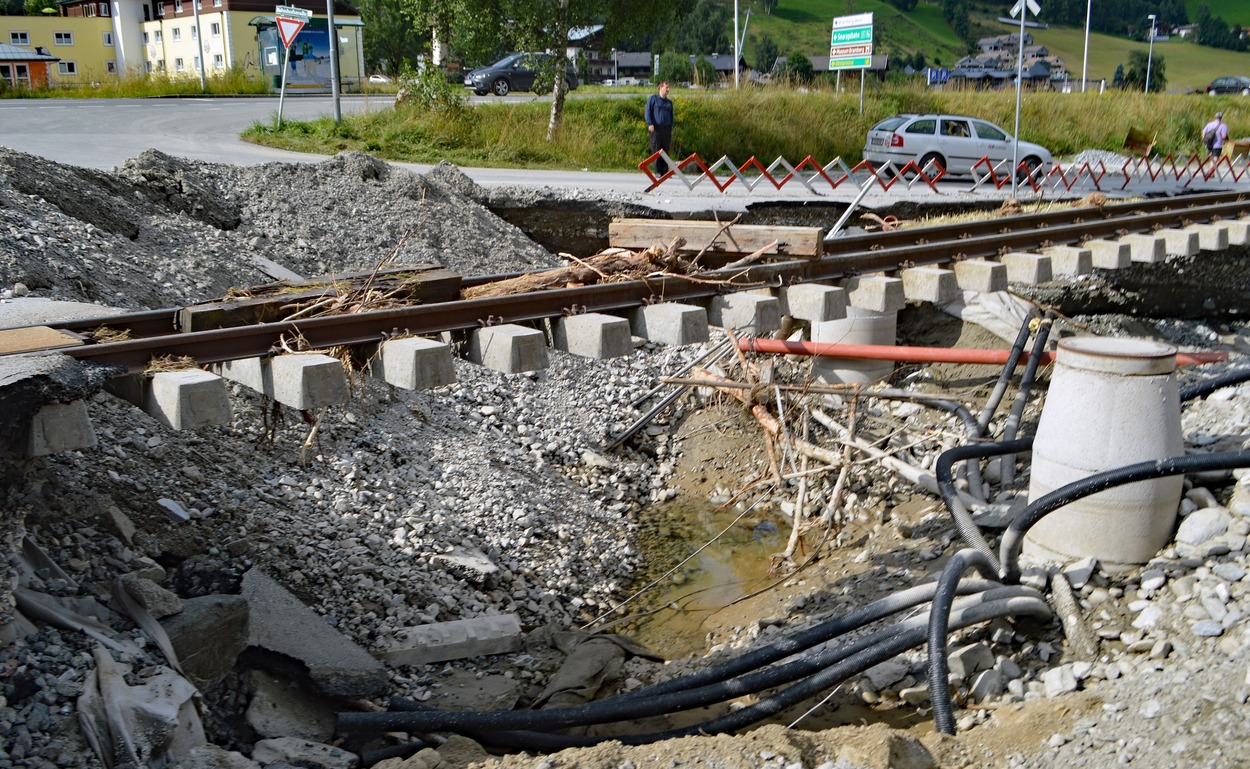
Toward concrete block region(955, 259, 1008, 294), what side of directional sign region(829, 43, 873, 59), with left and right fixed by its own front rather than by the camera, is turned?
front

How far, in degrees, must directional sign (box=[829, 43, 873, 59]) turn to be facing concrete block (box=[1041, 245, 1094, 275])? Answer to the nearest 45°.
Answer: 0° — it already faces it

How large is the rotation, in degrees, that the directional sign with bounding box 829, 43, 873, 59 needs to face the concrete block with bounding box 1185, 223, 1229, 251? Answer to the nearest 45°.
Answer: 0° — it already faces it

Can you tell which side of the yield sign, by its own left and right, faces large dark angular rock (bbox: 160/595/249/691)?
front

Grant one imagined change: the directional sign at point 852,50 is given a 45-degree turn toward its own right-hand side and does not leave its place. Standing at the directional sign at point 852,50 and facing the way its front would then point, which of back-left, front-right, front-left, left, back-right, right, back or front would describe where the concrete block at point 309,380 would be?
front-left

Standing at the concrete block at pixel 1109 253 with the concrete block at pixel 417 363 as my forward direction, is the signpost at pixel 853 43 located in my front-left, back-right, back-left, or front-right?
back-right

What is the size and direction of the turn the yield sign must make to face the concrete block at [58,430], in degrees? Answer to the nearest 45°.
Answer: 0° — it already faces it

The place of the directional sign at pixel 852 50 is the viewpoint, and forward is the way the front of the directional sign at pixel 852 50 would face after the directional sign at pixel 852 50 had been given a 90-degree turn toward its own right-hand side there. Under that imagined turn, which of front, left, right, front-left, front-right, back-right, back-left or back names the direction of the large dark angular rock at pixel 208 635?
left

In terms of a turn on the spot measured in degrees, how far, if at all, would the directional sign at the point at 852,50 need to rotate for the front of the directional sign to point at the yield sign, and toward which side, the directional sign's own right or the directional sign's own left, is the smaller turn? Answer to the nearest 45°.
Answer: approximately 45° to the directional sign's own right

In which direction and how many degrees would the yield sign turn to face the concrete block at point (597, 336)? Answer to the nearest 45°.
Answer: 0° — it already faces it

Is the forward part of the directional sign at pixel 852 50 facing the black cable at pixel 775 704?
yes

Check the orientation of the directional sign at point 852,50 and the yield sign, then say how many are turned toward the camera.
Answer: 2

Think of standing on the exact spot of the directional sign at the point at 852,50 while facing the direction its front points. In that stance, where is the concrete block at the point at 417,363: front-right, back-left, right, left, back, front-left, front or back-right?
front

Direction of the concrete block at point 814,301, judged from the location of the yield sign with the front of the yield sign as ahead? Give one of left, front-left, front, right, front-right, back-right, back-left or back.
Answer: front

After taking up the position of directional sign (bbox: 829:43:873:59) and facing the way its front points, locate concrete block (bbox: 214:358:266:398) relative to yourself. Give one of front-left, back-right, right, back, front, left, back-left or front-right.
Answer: front

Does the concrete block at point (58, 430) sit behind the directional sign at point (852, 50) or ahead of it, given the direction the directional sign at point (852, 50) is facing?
ahead

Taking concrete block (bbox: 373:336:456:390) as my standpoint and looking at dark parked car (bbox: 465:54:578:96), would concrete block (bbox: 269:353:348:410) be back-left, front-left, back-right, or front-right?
back-left

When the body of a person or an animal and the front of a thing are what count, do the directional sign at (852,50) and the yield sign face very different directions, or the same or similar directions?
same or similar directions

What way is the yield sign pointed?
toward the camera

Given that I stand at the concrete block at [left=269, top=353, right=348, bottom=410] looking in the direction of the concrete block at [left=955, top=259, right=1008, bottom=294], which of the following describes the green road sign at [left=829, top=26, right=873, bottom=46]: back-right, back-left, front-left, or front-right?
front-left

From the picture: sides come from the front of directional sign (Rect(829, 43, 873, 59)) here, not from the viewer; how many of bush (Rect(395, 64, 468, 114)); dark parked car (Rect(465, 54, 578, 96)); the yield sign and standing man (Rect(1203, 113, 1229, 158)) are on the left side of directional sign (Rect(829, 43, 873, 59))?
1
